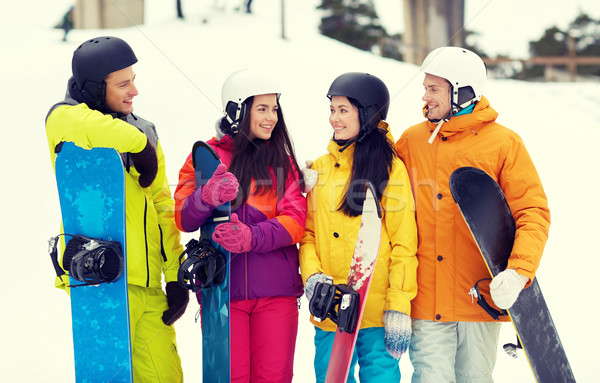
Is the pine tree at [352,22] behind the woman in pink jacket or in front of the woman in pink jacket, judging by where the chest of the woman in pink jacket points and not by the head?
behind

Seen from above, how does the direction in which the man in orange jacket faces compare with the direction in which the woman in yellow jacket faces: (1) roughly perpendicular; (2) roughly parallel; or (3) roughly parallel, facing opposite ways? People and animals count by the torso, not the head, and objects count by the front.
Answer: roughly parallel

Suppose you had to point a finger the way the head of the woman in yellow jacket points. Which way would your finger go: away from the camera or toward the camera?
toward the camera

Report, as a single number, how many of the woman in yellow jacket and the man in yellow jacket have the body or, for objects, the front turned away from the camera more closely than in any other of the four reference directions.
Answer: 0

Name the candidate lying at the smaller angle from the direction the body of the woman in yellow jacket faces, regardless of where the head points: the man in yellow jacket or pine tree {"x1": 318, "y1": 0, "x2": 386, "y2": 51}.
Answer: the man in yellow jacket

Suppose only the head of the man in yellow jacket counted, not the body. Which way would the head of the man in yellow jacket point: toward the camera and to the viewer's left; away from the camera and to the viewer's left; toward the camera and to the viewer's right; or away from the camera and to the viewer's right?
toward the camera and to the viewer's right

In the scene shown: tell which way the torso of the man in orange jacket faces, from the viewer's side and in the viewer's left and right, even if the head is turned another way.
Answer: facing the viewer and to the left of the viewer

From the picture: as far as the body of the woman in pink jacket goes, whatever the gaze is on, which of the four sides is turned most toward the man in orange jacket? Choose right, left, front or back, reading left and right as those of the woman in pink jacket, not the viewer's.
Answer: left

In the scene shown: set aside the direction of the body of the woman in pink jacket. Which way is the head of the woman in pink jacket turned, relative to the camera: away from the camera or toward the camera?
toward the camera

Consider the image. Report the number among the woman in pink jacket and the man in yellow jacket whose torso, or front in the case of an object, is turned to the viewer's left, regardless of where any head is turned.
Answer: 0

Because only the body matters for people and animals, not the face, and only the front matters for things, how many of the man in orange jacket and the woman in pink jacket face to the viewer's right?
0

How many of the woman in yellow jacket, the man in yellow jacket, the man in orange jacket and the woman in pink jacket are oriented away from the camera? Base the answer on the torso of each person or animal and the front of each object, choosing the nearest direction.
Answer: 0

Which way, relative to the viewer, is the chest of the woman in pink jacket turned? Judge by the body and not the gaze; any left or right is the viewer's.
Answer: facing the viewer

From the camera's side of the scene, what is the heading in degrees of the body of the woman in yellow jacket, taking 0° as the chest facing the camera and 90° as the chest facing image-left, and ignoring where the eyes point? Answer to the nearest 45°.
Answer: approximately 45°

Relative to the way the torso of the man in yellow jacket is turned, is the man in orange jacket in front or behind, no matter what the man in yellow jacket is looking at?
in front

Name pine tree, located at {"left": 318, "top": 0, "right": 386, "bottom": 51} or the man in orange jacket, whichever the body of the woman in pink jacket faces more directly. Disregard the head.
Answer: the man in orange jacket

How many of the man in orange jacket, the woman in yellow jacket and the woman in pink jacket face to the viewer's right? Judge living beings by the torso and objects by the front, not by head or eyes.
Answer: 0
